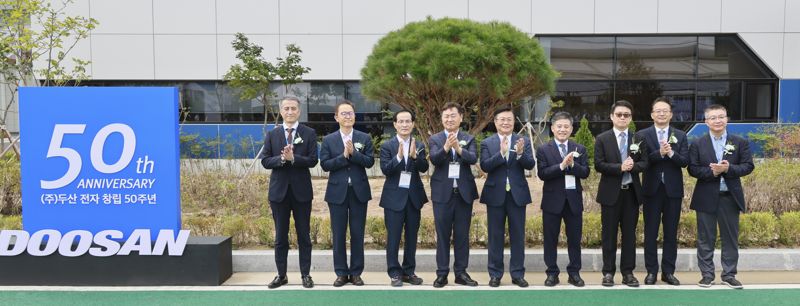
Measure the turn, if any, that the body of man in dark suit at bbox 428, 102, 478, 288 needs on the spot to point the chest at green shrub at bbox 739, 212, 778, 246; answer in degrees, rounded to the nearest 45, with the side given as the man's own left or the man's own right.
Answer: approximately 90° to the man's own left

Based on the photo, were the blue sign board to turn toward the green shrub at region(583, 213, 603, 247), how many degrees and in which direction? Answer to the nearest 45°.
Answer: approximately 90° to its left

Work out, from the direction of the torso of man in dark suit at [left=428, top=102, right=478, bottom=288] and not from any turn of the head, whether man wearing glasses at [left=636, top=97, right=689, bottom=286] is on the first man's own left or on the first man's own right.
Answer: on the first man's own left

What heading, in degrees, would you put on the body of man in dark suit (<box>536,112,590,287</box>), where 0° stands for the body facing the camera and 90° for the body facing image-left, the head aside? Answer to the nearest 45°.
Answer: approximately 0°
